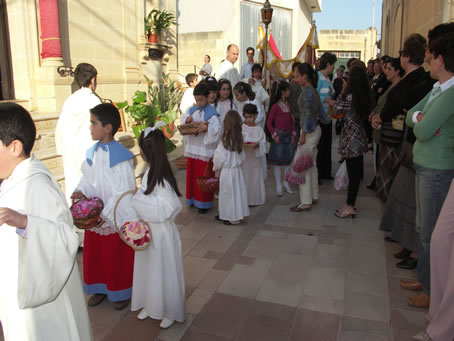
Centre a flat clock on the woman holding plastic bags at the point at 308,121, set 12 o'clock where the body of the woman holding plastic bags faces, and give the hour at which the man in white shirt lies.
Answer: The man in white shirt is roughly at 2 o'clock from the woman holding plastic bags.

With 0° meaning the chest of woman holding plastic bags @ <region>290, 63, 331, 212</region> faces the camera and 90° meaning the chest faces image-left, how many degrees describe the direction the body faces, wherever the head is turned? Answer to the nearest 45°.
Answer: approximately 90°

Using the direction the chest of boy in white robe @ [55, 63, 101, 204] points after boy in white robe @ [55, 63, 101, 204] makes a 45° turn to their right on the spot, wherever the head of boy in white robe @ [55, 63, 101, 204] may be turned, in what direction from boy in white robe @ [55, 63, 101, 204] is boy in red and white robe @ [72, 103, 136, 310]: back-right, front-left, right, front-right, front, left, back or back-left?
right

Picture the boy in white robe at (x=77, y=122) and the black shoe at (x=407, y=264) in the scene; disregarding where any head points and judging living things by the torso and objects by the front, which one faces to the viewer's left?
the black shoe

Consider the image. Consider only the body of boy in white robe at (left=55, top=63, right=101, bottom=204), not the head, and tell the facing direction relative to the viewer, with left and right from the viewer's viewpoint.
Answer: facing away from the viewer and to the right of the viewer

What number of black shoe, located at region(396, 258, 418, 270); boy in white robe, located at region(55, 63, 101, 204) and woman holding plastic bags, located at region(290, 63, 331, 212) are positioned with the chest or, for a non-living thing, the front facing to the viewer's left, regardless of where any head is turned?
2

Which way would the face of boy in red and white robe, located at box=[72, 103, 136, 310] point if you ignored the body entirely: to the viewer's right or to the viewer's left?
to the viewer's left

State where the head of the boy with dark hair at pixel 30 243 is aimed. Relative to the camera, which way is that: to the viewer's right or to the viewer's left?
to the viewer's left

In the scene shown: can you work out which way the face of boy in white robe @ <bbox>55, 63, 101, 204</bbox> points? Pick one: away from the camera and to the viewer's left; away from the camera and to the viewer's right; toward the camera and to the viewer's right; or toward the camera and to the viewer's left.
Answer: away from the camera and to the viewer's right

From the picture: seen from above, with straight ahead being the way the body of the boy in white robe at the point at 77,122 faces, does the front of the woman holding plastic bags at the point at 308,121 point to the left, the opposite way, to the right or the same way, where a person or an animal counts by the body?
to the left

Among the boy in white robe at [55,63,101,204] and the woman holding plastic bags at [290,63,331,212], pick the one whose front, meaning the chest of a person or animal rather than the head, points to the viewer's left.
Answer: the woman holding plastic bags

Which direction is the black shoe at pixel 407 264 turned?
to the viewer's left

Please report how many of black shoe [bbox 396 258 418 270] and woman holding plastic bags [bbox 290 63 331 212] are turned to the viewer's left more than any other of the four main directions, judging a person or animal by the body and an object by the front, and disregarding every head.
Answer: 2

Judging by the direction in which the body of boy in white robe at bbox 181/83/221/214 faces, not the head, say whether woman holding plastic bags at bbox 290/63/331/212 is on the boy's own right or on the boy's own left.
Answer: on the boy's own left
